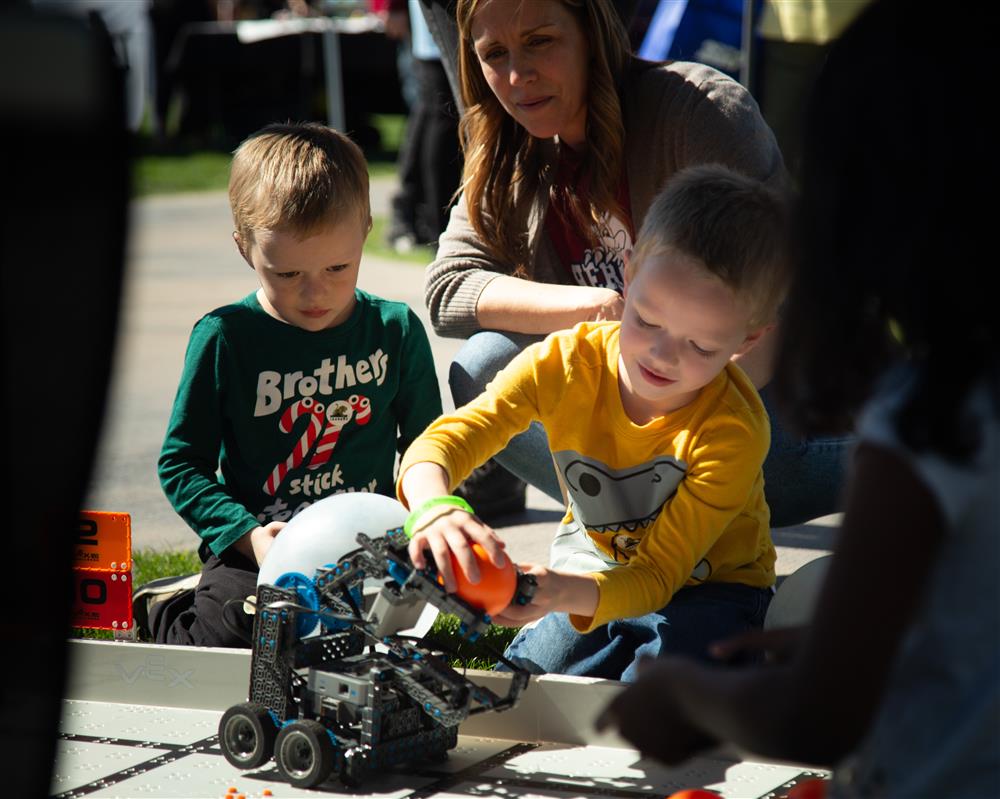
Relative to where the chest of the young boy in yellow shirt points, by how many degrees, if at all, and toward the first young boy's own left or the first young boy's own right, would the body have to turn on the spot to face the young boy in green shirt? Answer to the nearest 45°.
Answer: approximately 90° to the first young boy's own right

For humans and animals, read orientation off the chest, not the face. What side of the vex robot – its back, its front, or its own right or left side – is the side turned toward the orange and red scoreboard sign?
back

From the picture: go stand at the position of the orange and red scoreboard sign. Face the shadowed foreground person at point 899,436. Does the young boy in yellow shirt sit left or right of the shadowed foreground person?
left

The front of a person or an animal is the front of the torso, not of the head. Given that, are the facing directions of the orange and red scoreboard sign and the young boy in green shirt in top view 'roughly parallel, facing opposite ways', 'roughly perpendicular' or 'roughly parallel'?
roughly parallel

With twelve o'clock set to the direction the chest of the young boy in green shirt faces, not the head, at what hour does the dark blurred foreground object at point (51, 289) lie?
The dark blurred foreground object is roughly at 12 o'clock from the young boy in green shirt.

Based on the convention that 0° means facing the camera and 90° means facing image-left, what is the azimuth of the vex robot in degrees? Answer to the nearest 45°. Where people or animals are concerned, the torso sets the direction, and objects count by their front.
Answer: approximately 315°

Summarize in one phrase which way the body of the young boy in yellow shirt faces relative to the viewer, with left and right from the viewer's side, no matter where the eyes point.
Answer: facing the viewer and to the left of the viewer

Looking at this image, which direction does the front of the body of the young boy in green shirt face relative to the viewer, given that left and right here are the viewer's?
facing the viewer

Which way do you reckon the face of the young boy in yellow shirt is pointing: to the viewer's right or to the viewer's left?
to the viewer's left

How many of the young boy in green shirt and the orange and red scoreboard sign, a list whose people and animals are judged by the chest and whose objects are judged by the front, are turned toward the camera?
2
